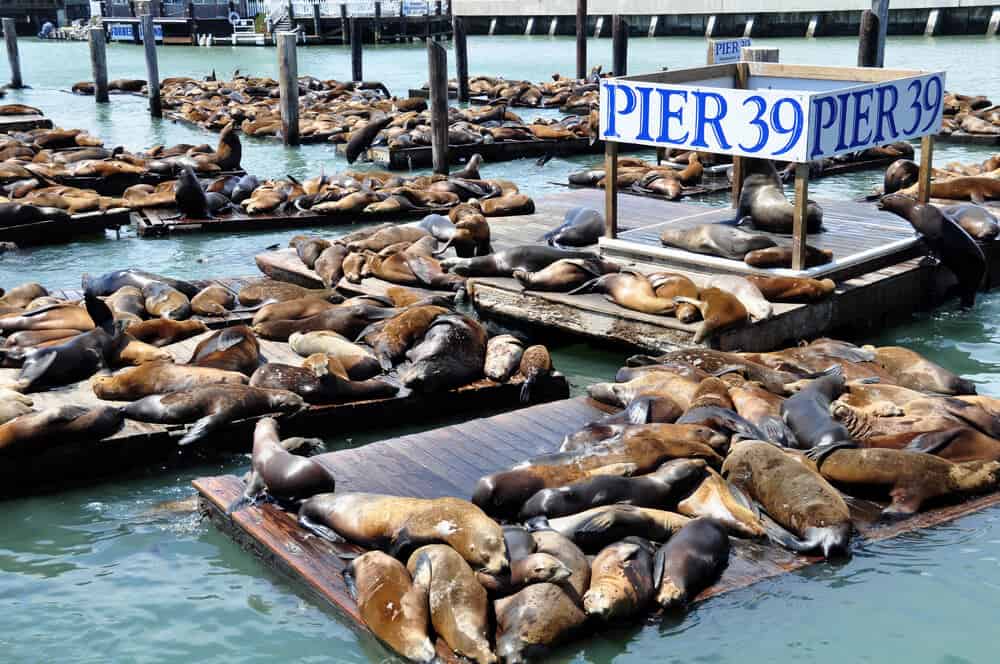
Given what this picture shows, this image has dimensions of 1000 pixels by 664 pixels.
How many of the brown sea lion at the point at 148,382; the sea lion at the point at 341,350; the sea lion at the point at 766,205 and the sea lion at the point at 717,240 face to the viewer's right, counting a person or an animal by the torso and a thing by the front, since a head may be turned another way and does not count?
0

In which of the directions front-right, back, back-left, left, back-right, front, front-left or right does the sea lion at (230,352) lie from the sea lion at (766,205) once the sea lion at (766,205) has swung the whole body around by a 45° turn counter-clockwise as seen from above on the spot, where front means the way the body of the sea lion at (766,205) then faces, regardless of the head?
front

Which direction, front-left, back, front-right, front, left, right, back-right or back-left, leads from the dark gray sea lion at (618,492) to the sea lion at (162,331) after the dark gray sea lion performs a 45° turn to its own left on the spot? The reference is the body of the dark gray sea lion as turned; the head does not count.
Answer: left

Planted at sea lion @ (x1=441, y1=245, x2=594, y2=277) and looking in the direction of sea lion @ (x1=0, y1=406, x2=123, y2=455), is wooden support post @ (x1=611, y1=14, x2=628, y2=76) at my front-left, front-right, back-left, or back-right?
back-right

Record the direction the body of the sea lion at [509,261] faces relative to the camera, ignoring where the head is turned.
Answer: to the viewer's left

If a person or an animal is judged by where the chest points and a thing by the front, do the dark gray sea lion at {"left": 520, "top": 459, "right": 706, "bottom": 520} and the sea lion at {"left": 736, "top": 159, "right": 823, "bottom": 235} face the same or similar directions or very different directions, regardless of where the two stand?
very different directions

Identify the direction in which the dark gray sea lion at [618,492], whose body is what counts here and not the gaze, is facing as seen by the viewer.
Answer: to the viewer's right

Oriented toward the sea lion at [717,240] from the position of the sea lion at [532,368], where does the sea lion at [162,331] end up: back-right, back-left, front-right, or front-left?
back-left

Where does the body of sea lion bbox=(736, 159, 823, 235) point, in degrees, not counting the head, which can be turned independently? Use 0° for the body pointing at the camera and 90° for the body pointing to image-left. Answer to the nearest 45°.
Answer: approximately 90°

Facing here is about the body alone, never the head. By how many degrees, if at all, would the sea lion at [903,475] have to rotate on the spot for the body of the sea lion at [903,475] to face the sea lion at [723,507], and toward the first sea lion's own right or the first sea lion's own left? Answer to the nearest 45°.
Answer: approximately 135° to the first sea lion's own right

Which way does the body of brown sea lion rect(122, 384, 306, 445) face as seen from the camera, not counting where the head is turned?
to the viewer's right
